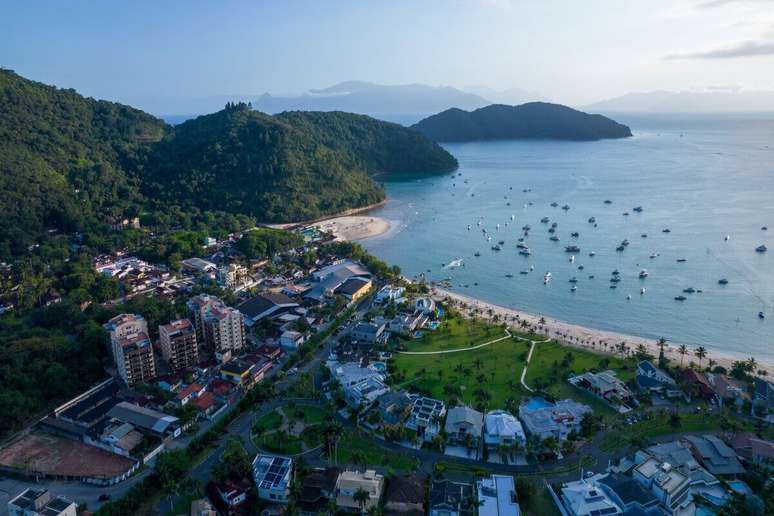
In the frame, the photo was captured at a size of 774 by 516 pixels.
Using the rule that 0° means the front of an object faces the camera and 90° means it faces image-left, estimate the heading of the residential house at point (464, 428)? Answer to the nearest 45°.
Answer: approximately 0°

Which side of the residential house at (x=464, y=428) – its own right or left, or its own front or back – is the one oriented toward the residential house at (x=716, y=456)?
left

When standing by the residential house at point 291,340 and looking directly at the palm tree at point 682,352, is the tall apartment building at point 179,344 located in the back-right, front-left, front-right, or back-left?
back-right

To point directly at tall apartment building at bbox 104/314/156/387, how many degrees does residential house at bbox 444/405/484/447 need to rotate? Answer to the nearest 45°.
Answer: approximately 90° to its right

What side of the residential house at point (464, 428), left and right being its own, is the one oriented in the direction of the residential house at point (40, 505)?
right

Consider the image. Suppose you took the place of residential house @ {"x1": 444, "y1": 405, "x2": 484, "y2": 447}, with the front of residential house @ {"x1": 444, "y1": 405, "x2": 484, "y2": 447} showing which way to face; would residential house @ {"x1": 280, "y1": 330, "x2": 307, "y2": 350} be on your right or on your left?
on your right

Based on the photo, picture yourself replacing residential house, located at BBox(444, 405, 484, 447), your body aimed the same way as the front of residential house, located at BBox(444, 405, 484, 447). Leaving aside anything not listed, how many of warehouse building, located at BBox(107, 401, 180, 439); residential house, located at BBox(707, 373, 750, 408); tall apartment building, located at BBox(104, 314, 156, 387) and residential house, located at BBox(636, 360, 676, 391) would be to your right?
2

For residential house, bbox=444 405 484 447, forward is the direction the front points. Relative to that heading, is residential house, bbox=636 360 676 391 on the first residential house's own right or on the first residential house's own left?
on the first residential house's own left

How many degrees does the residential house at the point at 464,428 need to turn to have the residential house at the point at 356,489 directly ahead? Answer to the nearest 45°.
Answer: approximately 45° to its right

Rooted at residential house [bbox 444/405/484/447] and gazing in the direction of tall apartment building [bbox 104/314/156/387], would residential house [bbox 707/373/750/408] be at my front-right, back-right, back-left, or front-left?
back-right

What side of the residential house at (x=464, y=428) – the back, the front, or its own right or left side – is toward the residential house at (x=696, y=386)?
left

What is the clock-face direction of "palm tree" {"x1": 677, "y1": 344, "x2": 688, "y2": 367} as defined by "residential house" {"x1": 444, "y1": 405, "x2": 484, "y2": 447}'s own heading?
The palm tree is roughly at 8 o'clock from the residential house.

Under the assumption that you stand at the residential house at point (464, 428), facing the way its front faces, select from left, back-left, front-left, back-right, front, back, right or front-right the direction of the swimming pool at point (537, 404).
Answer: back-left

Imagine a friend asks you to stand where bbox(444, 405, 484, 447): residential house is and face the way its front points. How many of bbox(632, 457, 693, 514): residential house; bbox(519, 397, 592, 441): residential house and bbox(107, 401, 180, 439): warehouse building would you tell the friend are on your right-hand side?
1
